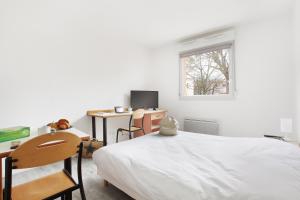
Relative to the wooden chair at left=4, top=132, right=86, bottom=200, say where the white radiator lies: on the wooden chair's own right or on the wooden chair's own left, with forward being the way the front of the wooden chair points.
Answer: on the wooden chair's own right

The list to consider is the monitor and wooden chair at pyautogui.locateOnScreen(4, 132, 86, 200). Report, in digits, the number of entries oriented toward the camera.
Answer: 1

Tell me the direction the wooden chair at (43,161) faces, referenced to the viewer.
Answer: facing away from the viewer and to the left of the viewer

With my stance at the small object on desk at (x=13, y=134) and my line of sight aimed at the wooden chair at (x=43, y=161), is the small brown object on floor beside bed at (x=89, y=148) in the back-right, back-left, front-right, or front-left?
back-left

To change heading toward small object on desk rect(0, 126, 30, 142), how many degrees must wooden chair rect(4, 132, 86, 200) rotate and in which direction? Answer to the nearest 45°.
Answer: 0° — it already faces it

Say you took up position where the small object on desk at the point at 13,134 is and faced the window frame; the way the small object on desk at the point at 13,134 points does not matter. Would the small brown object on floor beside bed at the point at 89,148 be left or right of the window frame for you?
left

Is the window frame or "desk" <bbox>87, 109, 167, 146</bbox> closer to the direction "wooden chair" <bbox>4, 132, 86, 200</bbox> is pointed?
the desk

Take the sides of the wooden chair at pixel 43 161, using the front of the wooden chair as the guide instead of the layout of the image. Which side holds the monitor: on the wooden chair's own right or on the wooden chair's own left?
on the wooden chair's own right
